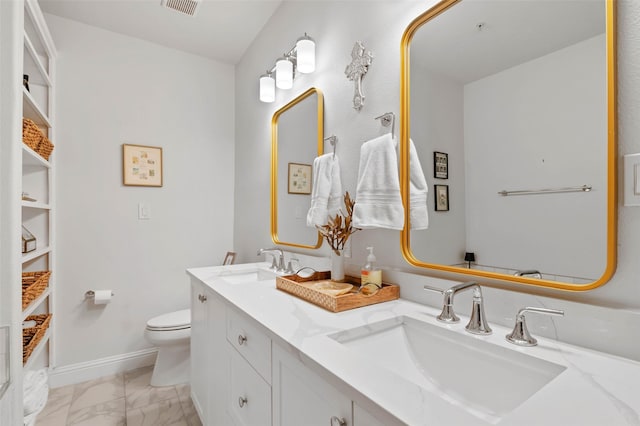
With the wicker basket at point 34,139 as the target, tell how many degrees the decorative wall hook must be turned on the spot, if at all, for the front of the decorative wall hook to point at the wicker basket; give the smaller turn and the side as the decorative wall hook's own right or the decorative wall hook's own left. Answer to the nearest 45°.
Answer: approximately 45° to the decorative wall hook's own right

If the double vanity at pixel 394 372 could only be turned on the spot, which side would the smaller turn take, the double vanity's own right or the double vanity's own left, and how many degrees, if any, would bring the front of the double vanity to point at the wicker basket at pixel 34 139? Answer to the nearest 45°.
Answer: approximately 45° to the double vanity's own right

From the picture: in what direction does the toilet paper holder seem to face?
toward the camera

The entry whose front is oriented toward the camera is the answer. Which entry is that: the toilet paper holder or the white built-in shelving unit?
the toilet paper holder

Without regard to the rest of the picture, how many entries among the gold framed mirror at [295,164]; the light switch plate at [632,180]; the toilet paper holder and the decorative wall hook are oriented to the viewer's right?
0

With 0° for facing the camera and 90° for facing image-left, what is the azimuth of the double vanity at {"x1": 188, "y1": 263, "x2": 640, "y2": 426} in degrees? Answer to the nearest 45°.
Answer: approximately 45°

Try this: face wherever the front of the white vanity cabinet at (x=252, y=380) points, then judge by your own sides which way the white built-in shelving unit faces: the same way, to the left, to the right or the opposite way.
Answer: the opposite way

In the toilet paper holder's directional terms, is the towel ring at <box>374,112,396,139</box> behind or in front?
in front

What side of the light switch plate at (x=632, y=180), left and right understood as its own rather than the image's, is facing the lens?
front

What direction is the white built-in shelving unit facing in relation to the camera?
to the viewer's right

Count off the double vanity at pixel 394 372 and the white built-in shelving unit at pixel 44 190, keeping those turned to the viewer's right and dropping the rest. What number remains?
1

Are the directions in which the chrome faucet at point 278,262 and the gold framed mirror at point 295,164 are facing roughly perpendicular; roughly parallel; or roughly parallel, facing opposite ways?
roughly parallel

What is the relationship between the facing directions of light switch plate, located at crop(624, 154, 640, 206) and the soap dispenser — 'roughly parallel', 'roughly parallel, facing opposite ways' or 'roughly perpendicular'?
roughly parallel

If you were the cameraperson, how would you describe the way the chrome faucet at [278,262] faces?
facing the viewer and to the left of the viewer
